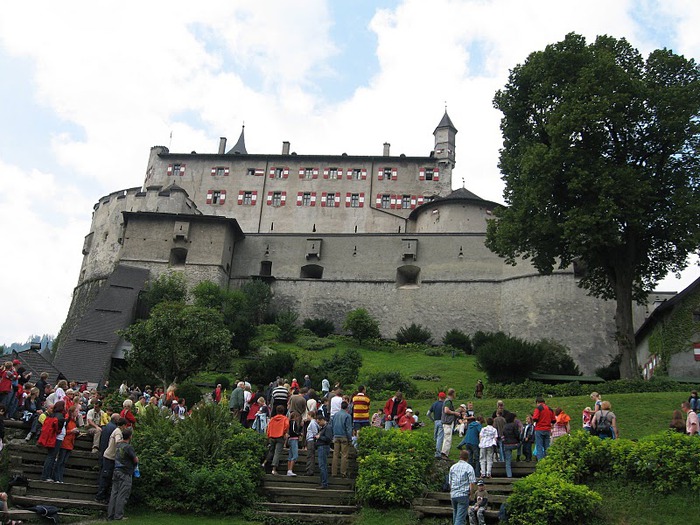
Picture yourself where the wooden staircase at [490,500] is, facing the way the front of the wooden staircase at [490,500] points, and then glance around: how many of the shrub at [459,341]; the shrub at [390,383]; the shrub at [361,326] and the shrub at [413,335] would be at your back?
4

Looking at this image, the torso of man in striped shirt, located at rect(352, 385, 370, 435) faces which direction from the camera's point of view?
away from the camera

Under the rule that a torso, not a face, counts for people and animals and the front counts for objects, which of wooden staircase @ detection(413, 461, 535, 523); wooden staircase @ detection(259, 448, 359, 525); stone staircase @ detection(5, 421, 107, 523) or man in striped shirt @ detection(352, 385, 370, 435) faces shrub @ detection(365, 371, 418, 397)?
the man in striped shirt

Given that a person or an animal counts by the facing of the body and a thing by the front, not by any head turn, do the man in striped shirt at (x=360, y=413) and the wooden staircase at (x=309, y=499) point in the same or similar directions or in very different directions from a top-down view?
very different directions

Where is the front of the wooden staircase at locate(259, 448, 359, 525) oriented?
toward the camera

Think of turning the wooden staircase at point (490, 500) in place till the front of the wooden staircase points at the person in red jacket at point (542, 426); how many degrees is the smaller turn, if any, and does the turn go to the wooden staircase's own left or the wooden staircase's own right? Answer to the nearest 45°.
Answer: approximately 135° to the wooden staircase's own left

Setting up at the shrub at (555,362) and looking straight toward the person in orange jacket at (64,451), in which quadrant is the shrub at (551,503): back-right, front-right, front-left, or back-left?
front-left

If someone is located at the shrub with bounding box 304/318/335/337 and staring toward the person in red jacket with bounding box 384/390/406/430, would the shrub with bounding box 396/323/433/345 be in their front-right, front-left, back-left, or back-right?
front-left

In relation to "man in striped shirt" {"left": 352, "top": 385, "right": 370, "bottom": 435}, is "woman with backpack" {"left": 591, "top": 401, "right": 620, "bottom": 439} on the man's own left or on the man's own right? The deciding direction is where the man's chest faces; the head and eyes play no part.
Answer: on the man's own right

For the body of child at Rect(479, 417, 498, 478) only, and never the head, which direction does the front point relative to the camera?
away from the camera

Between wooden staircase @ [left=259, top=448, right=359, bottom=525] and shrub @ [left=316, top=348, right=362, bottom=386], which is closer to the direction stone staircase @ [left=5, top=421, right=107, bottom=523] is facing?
the wooden staircase

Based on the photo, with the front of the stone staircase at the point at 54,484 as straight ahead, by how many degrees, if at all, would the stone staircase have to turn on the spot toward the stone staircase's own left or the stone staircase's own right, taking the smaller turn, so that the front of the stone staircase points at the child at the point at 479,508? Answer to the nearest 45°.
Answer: approximately 45° to the stone staircase's own left

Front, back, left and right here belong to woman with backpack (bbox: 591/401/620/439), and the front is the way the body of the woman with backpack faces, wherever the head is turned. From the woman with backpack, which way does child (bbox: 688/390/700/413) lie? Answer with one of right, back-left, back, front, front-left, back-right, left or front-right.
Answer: front-right

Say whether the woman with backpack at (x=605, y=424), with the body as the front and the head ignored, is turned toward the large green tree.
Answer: yes

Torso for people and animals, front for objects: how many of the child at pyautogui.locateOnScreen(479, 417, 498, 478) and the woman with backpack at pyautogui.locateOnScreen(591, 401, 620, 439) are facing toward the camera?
0

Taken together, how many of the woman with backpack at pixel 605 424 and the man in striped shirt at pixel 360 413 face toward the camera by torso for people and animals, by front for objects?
0

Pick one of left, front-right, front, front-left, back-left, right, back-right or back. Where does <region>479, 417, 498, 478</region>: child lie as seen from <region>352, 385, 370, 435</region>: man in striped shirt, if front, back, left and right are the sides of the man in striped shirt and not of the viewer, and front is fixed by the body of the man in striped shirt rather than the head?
back-right

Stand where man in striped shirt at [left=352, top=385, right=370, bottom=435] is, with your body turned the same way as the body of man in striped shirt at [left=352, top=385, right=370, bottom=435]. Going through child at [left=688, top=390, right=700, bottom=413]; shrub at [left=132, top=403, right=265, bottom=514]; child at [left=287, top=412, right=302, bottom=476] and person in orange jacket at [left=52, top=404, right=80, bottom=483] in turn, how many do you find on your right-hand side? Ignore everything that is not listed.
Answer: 1

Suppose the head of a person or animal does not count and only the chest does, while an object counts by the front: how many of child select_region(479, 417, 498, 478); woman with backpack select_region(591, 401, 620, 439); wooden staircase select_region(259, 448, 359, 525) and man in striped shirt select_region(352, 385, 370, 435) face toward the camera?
1

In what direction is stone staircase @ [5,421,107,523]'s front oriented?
toward the camera

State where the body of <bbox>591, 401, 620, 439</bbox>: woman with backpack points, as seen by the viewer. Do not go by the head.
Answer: away from the camera
